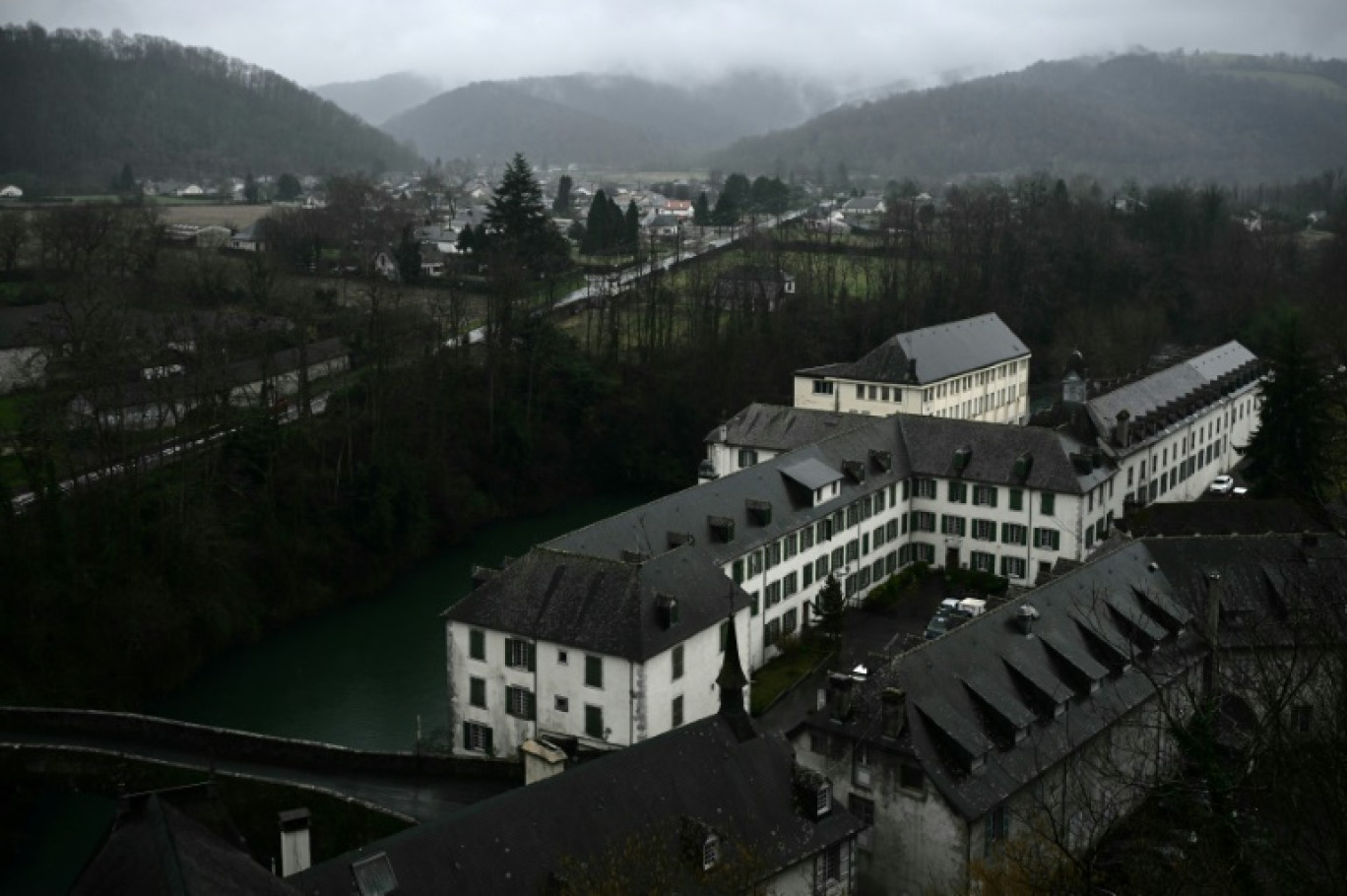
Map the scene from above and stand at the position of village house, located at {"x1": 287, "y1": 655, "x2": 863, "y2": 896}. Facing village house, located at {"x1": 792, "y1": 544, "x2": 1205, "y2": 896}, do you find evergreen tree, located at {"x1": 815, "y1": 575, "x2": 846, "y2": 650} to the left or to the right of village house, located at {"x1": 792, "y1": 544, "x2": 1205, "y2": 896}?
left

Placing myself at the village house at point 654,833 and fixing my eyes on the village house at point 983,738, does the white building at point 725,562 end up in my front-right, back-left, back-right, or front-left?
front-left
